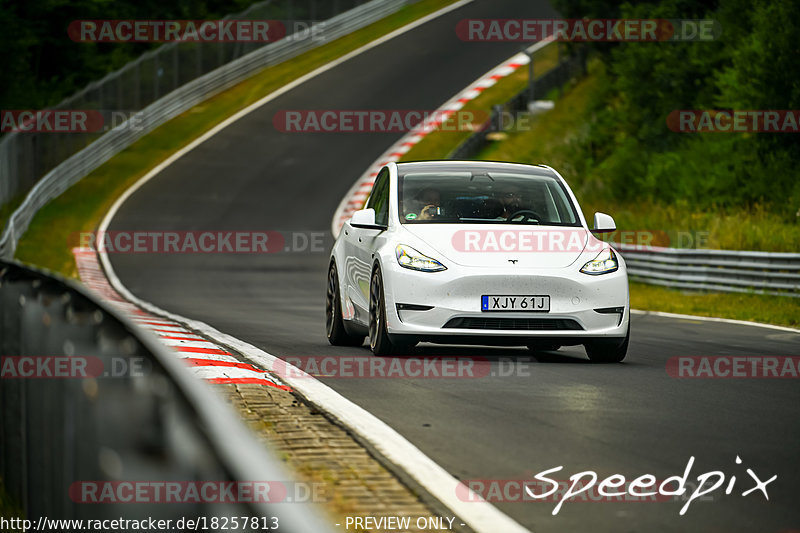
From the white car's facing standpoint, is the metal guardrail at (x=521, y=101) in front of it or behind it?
behind

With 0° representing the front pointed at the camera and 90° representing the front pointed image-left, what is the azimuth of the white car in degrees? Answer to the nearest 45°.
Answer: approximately 0°

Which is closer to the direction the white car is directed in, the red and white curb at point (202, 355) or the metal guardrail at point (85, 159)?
the red and white curb

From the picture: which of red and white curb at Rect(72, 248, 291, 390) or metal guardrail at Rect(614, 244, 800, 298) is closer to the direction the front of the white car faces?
the red and white curb

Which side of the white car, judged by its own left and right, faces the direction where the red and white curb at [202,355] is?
right

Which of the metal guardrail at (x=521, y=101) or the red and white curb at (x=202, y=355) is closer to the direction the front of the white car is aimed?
the red and white curb
